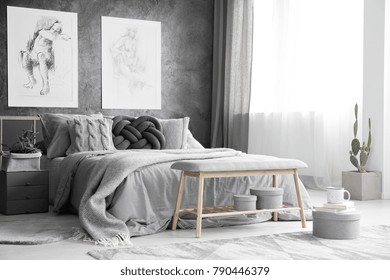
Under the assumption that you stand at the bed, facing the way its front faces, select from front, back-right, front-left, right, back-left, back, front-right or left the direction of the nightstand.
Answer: back

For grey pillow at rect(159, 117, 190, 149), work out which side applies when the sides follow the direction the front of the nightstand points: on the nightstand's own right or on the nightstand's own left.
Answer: on the nightstand's own left

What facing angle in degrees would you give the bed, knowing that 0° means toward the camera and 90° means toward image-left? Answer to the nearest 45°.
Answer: approximately 315°

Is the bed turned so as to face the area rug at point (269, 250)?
yes

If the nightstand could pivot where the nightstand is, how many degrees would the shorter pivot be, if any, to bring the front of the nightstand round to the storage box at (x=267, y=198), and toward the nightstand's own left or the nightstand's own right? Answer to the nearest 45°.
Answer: approximately 45° to the nightstand's own left

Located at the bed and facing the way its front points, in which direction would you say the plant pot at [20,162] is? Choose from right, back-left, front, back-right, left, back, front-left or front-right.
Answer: back

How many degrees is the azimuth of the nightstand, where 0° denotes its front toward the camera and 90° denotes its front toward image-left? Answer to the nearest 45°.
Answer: approximately 0°

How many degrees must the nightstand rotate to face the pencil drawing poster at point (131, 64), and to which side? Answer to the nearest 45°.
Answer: approximately 135° to its left
